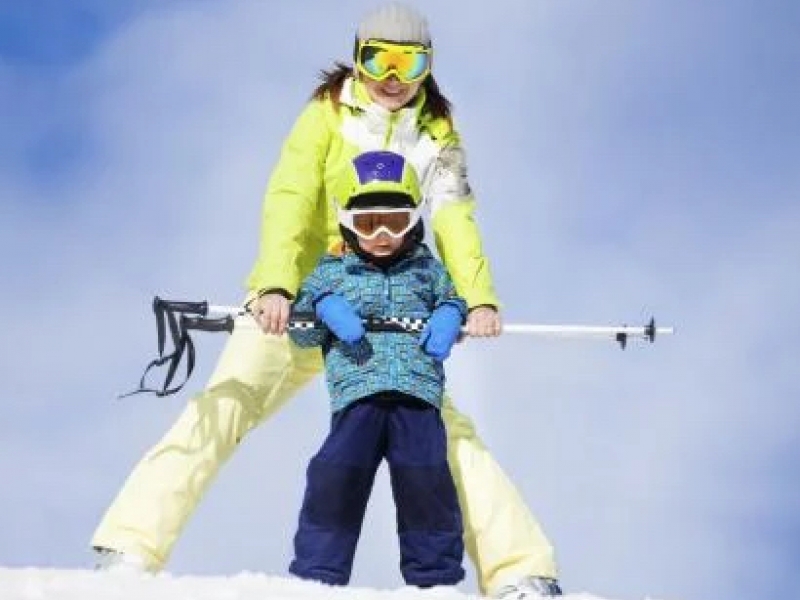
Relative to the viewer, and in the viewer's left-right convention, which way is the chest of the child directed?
facing the viewer

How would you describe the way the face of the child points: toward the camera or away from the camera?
toward the camera

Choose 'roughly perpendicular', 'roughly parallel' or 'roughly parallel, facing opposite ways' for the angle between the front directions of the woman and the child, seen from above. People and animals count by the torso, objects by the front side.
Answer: roughly parallel

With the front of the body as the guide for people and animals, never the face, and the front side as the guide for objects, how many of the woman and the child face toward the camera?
2

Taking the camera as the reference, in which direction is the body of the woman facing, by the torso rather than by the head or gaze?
toward the camera
